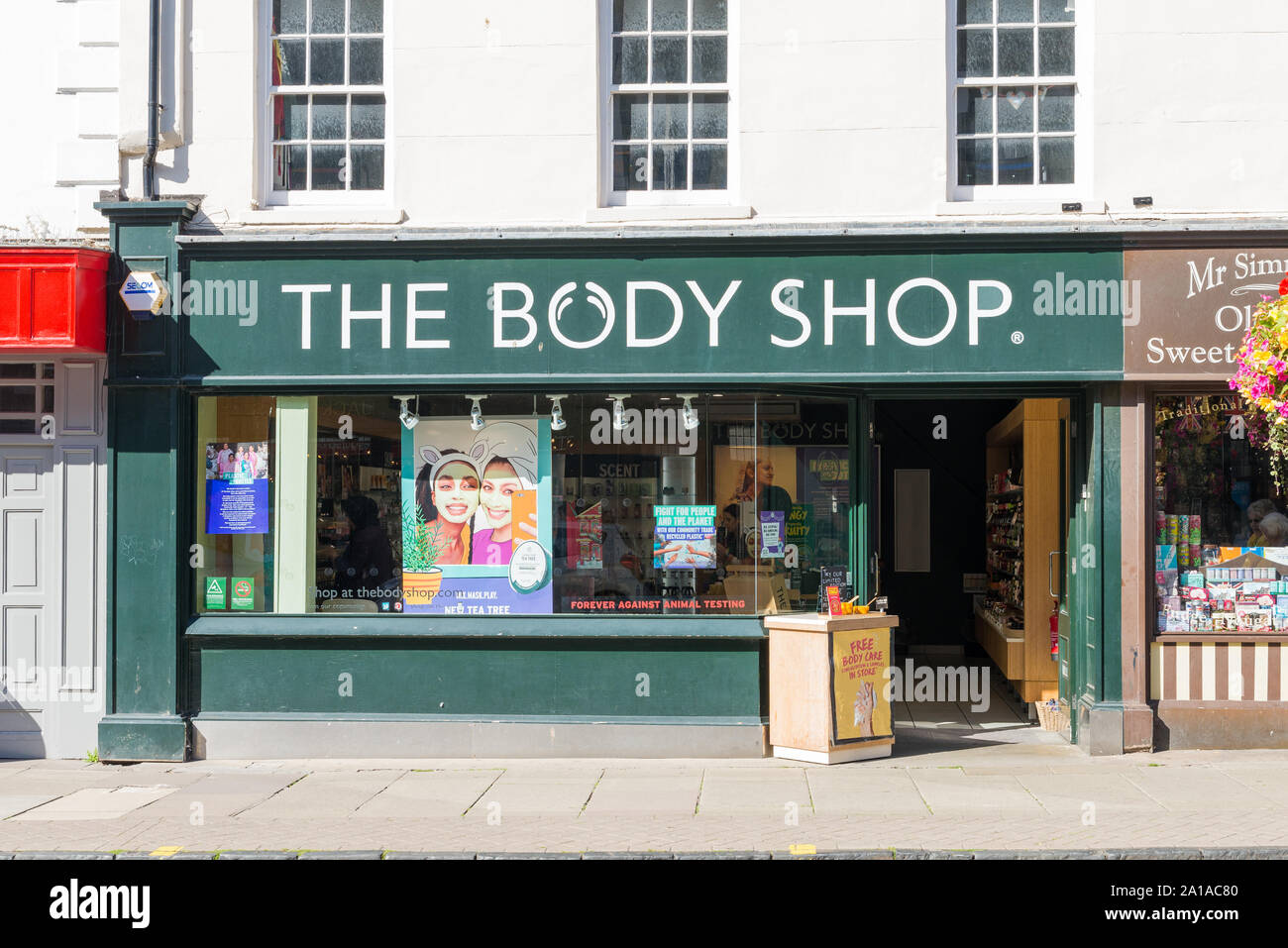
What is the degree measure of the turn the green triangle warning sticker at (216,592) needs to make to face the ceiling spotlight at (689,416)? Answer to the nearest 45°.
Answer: approximately 90° to its left

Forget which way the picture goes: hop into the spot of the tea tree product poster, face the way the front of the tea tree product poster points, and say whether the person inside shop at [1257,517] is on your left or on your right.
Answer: on your left

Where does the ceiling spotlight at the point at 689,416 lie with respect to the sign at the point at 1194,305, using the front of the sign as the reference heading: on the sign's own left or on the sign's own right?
on the sign's own right

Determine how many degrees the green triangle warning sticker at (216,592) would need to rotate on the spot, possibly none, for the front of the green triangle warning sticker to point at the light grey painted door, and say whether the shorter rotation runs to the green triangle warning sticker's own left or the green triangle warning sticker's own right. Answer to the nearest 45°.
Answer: approximately 90° to the green triangle warning sticker's own right

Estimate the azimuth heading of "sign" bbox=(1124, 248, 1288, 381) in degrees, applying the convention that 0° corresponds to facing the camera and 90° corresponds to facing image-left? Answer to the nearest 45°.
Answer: approximately 0°

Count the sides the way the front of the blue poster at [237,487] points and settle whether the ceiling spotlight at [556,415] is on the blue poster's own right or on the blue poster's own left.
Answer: on the blue poster's own left

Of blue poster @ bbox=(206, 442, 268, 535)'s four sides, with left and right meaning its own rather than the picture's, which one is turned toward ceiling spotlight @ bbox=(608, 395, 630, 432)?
left

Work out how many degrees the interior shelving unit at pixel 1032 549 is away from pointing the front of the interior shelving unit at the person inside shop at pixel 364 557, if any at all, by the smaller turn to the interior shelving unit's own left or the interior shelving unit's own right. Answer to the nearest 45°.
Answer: approximately 45° to the interior shelving unit's own left

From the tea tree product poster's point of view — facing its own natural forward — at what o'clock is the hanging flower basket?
The hanging flower basket is roughly at 10 o'clock from the tea tree product poster.

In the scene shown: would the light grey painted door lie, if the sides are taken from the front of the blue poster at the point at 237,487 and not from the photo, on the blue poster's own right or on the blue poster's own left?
on the blue poster's own right

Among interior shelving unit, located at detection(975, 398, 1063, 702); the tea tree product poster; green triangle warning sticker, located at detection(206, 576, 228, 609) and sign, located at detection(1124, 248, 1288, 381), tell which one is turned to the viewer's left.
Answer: the interior shelving unit
